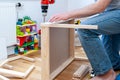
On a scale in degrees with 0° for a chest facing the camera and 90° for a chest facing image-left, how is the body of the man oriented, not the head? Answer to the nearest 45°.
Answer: approximately 90°

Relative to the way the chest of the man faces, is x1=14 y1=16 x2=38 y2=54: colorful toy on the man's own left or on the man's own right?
on the man's own right
